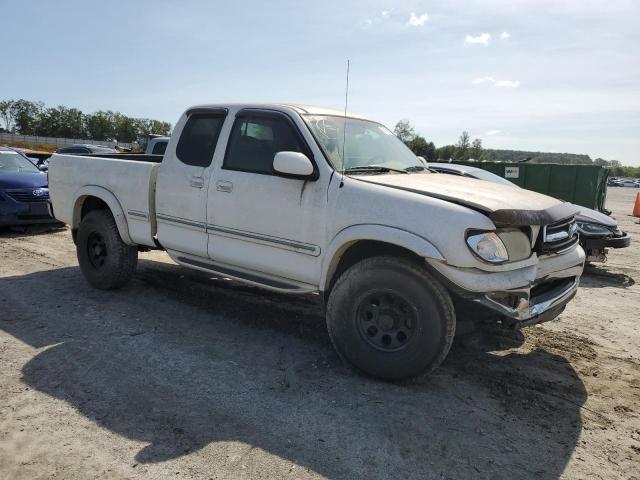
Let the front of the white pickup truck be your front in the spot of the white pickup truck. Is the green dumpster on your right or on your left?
on your left

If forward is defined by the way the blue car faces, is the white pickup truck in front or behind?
in front

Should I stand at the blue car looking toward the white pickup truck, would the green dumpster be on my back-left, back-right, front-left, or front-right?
front-left

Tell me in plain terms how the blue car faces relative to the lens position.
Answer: facing the viewer and to the right of the viewer

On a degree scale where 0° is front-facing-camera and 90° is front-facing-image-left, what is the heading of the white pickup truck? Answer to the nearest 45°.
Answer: approximately 315°

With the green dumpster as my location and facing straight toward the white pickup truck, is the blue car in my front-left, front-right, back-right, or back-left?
front-right

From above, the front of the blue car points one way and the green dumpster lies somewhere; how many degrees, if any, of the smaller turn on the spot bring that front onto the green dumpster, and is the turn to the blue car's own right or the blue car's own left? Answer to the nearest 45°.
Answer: approximately 45° to the blue car's own left

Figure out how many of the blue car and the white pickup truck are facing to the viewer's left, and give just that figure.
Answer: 0

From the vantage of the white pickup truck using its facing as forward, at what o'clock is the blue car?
The blue car is roughly at 6 o'clock from the white pickup truck.

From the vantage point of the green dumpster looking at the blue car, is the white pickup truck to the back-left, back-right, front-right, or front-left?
front-left
